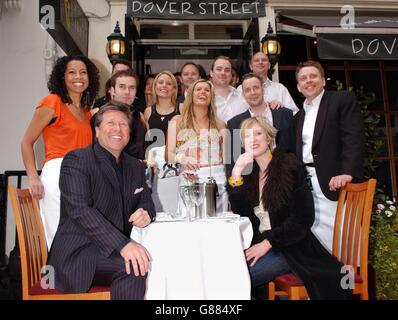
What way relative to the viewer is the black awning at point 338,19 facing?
toward the camera

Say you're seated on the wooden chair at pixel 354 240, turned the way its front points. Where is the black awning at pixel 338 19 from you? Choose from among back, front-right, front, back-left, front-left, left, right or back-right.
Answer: back-right

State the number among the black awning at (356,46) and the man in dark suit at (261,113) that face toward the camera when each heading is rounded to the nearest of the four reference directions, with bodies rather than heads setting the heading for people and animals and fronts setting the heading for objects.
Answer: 2

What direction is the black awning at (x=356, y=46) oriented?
toward the camera

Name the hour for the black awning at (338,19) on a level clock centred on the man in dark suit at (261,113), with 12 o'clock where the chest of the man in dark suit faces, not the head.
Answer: The black awning is roughly at 7 o'clock from the man in dark suit.

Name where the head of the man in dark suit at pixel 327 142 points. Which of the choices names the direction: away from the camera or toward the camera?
toward the camera

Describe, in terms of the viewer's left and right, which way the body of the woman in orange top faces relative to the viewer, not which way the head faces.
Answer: facing the viewer and to the right of the viewer

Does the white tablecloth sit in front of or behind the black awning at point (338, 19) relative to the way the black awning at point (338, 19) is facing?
in front

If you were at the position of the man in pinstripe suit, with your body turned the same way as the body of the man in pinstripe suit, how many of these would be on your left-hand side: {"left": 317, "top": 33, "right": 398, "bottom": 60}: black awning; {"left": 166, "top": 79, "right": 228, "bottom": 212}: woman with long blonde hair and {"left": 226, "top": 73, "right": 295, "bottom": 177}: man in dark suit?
3

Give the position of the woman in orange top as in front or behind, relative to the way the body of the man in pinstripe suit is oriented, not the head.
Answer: behind

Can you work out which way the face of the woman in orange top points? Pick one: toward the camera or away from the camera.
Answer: toward the camera

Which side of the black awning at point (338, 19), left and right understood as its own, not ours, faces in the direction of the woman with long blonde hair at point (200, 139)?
front

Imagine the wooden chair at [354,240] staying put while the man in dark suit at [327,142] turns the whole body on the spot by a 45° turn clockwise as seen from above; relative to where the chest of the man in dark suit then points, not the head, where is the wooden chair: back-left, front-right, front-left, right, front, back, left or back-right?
left

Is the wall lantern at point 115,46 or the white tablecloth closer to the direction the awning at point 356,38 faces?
the white tablecloth

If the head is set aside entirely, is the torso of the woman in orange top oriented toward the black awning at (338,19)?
no

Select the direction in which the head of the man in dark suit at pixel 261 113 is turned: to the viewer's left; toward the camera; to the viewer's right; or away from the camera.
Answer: toward the camera

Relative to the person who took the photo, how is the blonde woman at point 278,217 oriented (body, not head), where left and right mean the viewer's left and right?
facing the viewer and to the left of the viewer

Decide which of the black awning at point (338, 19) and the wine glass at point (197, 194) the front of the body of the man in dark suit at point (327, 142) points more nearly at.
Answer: the wine glass

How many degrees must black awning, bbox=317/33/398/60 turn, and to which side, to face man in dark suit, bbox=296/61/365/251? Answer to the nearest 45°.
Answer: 0° — it already faces them
